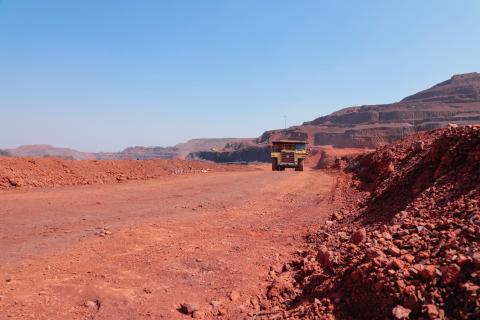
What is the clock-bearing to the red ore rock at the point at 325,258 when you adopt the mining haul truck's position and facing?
The red ore rock is roughly at 12 o'clock from the mining haul truck.

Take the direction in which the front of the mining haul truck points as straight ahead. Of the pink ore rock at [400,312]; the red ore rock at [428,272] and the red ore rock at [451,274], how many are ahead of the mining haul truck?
3

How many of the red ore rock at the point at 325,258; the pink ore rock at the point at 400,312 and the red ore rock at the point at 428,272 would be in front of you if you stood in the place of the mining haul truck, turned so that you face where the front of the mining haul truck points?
3

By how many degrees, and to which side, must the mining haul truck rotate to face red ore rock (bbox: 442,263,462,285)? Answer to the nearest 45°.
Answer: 0° — it already faces it

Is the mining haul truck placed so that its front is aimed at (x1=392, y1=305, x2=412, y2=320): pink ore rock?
yes

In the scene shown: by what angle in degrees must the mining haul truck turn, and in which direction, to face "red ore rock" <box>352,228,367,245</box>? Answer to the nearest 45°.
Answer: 0° — it already faces it

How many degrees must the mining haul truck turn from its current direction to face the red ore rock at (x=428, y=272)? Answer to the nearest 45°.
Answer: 0° — it already faces it

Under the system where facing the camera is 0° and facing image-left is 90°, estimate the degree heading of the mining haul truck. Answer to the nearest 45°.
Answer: approximately 0°

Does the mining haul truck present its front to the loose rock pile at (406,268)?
yes
